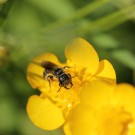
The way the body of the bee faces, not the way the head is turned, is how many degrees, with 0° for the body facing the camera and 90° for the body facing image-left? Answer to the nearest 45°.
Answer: approximately 315°
